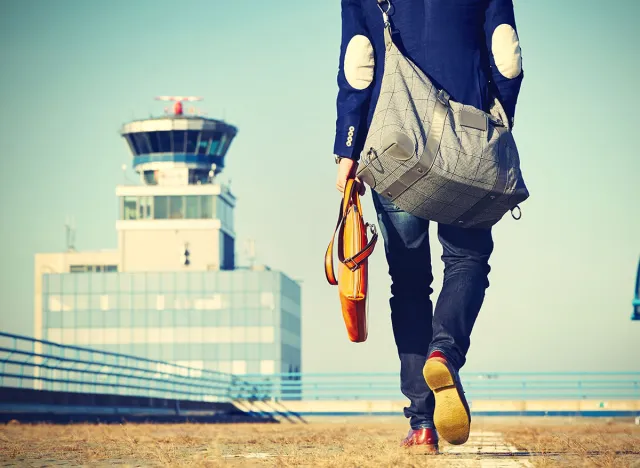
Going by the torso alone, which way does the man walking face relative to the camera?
away from the camera
